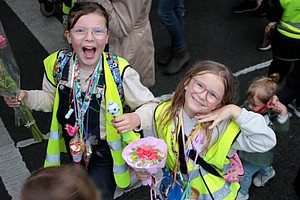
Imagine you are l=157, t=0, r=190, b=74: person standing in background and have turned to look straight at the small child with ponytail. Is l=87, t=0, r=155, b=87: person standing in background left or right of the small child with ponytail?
right

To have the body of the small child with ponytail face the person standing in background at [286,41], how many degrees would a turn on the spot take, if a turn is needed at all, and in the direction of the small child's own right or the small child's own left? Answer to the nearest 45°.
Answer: approximately 135° to the small child's own right

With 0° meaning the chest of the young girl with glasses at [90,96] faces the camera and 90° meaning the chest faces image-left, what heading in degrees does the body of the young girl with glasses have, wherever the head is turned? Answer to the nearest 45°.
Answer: approximately 0°

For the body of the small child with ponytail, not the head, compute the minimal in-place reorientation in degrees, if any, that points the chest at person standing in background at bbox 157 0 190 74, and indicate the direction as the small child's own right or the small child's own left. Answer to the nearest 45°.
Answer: approximately 90° to the small child's own right

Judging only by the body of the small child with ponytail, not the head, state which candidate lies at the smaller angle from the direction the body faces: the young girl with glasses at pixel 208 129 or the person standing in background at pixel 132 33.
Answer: the young girl with glasses

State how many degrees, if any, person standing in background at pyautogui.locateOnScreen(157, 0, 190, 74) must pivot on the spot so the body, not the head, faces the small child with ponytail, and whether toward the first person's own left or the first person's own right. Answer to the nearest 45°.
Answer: approximately 45° to the first person's own left

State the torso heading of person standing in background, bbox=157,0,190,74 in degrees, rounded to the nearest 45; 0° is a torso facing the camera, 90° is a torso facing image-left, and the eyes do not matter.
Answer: approximately 45°
